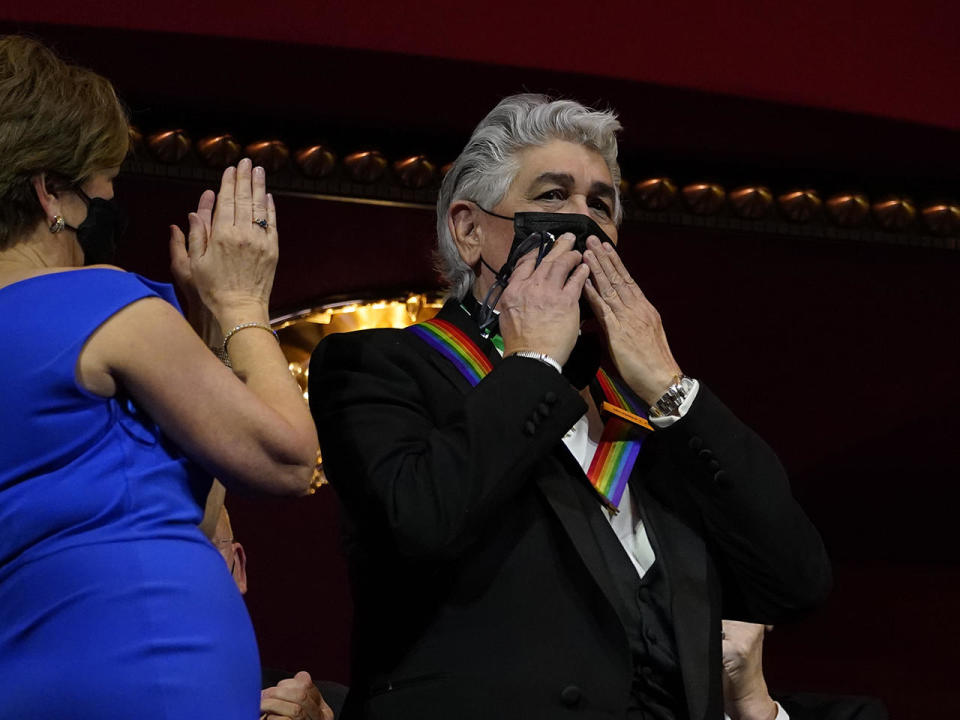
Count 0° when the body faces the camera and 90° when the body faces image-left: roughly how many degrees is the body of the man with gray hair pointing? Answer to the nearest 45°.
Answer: approximately 315°

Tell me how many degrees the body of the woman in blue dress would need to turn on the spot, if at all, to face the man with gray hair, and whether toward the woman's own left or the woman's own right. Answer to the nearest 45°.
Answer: approximately 45° to the woman's own right

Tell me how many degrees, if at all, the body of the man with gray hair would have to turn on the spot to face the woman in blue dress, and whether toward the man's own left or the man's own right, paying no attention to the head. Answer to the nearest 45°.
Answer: approximately 90° to the man's own right

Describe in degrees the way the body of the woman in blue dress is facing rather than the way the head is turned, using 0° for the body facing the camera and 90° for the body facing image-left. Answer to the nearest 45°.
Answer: approximately 225°

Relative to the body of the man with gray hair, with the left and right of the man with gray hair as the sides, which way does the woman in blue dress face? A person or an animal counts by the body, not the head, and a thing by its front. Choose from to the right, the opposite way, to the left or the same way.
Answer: to the left
